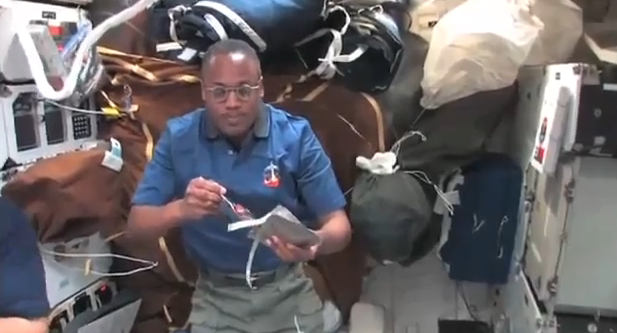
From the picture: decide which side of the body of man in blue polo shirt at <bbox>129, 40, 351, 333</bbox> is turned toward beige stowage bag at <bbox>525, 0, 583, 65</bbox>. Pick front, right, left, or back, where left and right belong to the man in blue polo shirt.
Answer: left

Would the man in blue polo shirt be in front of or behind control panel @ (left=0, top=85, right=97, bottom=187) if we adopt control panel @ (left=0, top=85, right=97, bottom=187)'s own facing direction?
in front

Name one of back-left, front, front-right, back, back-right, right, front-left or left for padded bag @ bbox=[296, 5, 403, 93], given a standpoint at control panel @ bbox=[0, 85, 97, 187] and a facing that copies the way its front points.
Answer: front-left

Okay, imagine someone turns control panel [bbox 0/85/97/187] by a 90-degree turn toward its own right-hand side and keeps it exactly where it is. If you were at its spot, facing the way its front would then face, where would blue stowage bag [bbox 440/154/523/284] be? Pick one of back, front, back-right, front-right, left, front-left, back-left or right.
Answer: back-left

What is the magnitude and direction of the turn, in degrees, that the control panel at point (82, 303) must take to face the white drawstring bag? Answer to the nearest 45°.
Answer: approximately 45° to its left

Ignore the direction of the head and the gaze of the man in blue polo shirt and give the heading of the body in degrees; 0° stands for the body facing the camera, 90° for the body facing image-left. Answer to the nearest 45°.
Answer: approximately 0°

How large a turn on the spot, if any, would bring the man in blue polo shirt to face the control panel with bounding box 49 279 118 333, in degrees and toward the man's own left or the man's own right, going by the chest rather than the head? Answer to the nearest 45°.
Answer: approximately 90° to the man's own right

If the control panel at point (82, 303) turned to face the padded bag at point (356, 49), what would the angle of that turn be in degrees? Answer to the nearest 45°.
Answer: approximately 45° to its left

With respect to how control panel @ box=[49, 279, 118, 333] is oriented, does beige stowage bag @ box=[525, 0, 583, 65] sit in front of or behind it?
in front

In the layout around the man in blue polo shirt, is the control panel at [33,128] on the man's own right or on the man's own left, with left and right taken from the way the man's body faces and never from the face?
on the man's own right

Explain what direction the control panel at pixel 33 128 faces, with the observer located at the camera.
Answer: facing the viewer and to the right of the viewer
